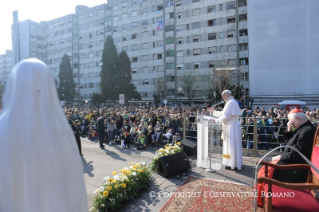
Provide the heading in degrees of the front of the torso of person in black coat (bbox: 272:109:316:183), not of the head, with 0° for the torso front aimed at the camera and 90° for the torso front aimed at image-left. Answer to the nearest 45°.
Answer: approximately 90°

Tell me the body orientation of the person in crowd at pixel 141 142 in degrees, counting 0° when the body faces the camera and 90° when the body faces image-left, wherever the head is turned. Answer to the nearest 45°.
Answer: approximately 0°

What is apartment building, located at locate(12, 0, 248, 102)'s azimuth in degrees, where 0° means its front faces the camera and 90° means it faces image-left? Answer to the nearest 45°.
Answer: approximately 45°

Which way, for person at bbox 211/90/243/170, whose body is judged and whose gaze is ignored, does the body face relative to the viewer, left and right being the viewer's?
facing to the left of the viewer

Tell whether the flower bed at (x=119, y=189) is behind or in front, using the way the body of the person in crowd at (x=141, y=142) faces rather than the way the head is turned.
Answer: in front

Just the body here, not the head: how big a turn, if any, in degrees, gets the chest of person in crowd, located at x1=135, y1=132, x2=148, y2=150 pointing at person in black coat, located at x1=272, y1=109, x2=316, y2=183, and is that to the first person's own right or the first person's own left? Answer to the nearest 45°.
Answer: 0° — they already face them

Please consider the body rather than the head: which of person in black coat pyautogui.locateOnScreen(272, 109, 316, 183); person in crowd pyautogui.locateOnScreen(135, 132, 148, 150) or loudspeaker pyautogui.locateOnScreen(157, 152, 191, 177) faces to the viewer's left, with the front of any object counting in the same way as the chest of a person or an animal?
the person in black coat

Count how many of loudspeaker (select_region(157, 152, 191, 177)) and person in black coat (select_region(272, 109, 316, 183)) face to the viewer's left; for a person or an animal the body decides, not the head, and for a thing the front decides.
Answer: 1

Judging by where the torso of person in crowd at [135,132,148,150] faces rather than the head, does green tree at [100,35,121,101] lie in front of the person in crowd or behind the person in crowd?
behind
